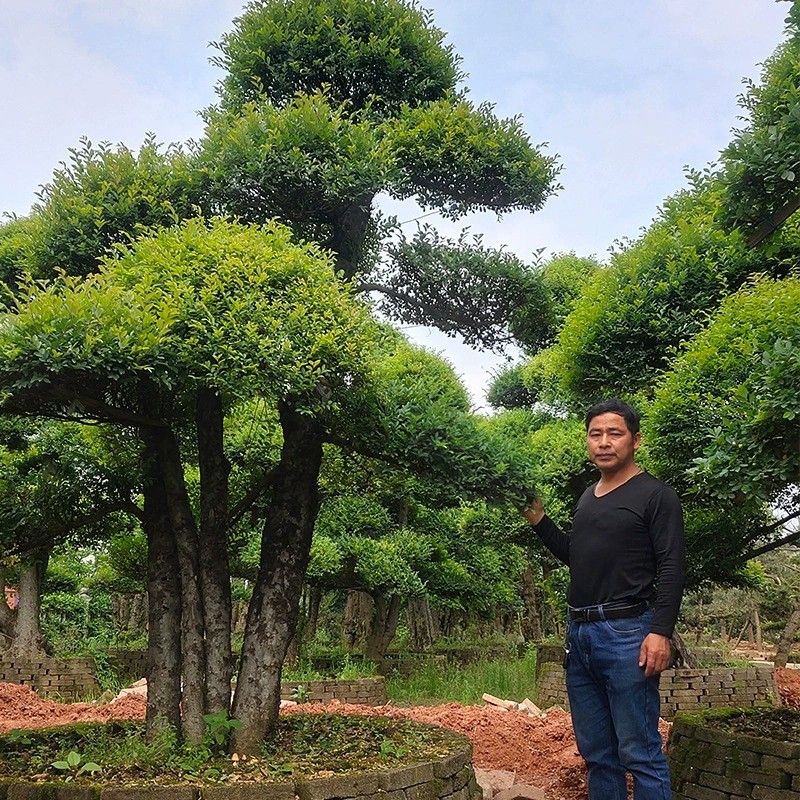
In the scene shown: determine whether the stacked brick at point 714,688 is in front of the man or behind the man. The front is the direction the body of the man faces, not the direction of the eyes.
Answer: behind

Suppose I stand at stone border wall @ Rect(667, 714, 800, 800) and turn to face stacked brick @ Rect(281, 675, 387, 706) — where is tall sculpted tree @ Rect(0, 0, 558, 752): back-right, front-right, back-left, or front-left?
front-left

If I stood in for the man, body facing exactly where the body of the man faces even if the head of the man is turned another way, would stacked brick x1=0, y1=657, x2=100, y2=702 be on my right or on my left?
on my right

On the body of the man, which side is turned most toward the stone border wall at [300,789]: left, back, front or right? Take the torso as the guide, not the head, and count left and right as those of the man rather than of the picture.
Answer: right

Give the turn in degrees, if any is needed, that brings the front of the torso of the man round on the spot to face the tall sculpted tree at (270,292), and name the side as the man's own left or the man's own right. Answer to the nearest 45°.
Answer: approximately 90° to the man's own right

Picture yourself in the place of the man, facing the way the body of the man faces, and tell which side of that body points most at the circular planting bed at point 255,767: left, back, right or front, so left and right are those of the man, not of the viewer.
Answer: right

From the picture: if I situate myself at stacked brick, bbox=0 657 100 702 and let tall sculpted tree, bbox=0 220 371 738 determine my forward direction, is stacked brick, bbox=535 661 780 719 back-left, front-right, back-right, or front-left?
front-left
